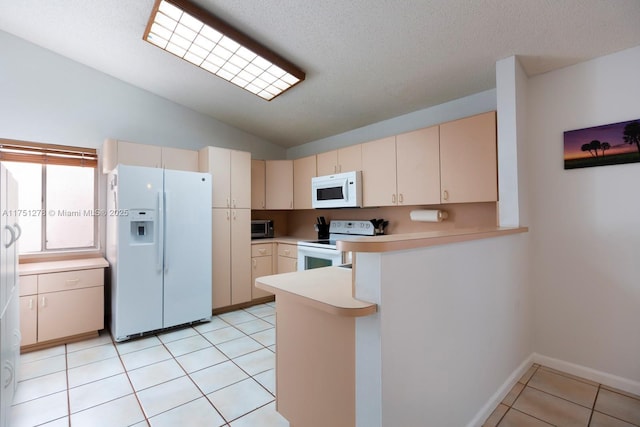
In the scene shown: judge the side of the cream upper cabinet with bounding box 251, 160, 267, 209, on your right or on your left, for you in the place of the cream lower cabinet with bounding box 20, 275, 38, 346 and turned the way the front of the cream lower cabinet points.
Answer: on your left

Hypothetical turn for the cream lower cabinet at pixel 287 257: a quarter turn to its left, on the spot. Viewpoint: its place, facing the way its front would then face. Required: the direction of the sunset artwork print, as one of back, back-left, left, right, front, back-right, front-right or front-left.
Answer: front

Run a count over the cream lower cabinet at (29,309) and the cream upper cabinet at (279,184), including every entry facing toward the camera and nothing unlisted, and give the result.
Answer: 2

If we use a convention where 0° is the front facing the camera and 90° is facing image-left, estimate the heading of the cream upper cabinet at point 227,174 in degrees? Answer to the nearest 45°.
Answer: approximately 315°

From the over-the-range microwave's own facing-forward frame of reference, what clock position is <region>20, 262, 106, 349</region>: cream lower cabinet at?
The cream lower cabinet is roughly at 1 o'clock from the over-the-range microwave.

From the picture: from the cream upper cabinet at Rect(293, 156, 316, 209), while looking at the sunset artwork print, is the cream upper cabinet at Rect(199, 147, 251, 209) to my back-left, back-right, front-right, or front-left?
back-right

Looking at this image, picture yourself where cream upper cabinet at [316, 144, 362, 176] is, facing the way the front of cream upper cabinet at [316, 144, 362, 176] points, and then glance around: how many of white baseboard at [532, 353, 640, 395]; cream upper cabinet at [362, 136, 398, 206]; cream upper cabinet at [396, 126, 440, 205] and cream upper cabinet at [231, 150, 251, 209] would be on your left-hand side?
3

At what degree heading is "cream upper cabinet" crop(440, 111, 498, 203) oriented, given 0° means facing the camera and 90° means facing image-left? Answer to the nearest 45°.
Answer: approximately 45°
